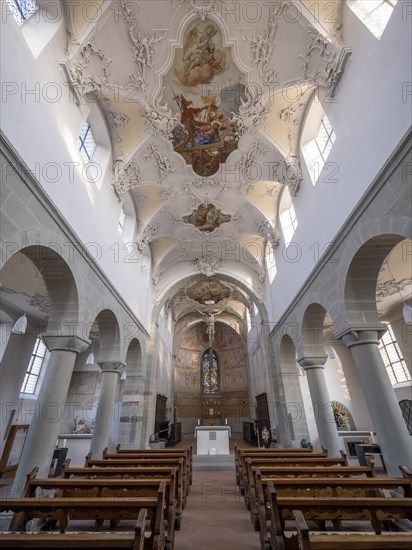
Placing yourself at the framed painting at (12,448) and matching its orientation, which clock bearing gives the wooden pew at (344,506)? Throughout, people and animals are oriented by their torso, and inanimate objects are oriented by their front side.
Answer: The wooden pew is roughly at 1 o'clock from the framed painting.

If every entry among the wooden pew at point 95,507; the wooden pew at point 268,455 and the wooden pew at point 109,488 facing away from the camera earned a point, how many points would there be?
3

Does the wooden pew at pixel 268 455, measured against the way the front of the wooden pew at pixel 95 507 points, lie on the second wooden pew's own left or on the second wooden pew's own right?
on the second wooden pew's own right

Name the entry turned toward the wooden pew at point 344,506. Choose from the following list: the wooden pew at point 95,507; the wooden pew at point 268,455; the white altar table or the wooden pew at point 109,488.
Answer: the white altar table

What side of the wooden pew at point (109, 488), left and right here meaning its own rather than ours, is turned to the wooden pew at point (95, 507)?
back

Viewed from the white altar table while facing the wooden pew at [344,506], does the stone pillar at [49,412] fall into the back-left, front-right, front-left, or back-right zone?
front-right

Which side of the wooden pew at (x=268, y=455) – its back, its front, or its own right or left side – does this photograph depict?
back

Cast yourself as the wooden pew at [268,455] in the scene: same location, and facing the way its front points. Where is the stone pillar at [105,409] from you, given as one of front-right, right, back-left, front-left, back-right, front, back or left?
left

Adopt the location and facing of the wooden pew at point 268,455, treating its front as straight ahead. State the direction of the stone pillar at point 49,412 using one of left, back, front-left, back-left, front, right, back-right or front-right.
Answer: back-left

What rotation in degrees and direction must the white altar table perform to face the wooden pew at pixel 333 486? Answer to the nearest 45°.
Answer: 0° — it already faces it

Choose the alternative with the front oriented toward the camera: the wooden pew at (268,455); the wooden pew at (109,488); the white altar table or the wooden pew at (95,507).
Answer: the white altar table

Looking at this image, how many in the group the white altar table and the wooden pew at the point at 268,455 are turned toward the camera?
1

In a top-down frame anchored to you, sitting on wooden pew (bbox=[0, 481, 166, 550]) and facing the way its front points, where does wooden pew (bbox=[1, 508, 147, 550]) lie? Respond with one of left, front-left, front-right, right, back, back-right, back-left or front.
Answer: back

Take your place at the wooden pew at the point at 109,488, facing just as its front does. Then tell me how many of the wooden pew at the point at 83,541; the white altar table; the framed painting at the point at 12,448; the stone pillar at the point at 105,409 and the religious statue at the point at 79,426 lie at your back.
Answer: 1

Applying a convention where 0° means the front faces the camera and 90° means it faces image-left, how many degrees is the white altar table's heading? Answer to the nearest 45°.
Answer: approximately 0°

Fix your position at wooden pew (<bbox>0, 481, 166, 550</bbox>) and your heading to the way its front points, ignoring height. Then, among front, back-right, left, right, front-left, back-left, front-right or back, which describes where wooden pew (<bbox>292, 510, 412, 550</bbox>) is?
back-right

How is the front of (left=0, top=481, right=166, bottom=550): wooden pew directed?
away from the camera

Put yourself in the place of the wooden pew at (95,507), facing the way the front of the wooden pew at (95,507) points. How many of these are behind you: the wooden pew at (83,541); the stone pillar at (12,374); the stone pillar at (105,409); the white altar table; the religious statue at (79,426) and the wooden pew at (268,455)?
1

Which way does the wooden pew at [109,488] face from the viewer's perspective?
away from the camera

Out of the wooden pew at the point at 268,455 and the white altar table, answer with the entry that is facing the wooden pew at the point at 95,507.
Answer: the white altar table
